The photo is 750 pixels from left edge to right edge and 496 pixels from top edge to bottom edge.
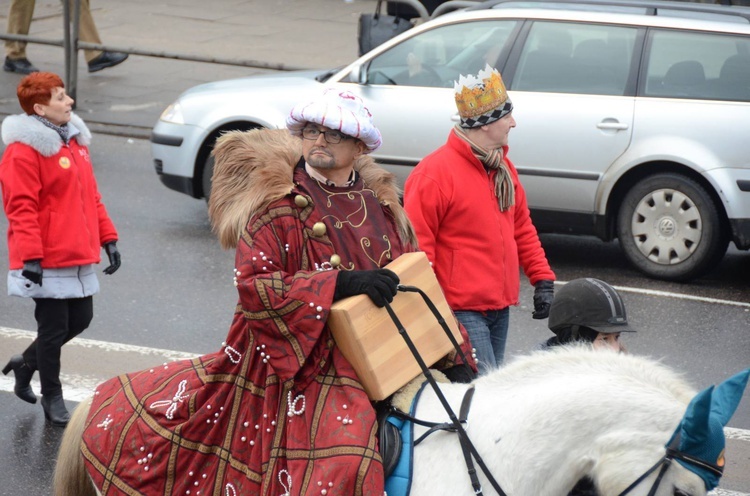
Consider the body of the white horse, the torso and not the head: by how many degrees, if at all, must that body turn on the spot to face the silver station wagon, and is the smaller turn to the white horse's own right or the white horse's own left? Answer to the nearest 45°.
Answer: approximately 90° to the white horse's own left

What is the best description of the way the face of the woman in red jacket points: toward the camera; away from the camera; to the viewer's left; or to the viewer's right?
to the viewer's right

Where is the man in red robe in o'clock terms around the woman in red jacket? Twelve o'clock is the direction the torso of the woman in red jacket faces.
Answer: The man in red robe is roughly at 1 o'clock from the woman in red jacket.

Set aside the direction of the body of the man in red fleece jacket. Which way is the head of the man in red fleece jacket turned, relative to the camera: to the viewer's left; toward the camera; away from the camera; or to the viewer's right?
to the viewer's right

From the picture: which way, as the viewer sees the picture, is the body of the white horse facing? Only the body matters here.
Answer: to the viewer's right

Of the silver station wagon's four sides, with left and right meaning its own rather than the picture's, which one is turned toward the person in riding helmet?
left

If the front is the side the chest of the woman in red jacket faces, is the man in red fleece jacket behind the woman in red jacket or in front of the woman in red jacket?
in front

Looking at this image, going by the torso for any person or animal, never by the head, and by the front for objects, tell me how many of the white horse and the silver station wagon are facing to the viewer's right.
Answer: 1

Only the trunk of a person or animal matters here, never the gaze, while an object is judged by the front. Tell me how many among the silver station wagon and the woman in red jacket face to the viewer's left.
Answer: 1

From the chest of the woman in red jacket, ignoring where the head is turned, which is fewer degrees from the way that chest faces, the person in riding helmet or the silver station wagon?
the person in riding helmet

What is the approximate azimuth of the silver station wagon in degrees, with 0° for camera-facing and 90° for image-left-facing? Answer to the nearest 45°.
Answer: approximately 90°

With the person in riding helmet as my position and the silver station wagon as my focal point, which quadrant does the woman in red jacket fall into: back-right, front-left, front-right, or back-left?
front-left

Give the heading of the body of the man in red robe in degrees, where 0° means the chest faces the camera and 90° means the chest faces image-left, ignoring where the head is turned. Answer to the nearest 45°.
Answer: approximately 315°
